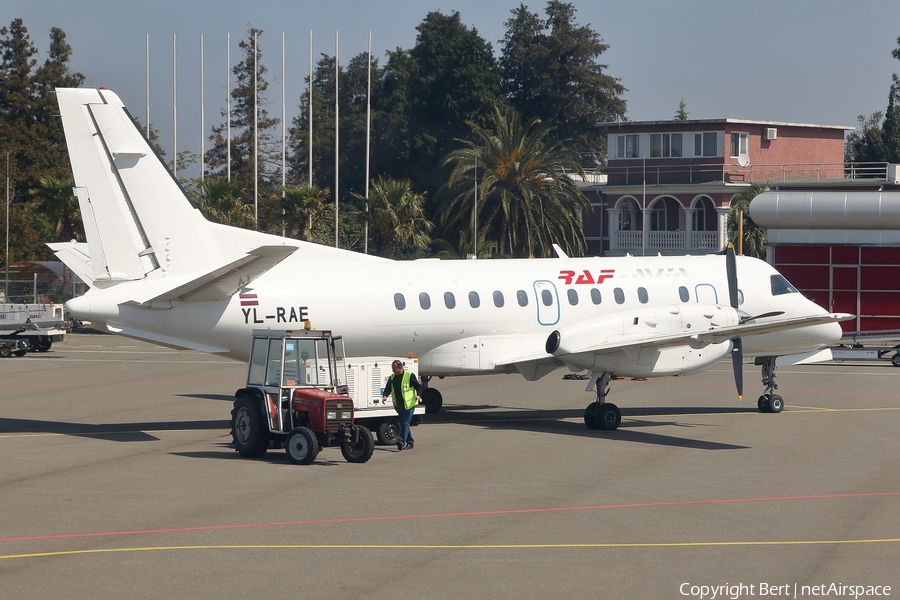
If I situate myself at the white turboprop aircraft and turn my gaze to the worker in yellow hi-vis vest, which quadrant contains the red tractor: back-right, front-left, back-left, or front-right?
front-right

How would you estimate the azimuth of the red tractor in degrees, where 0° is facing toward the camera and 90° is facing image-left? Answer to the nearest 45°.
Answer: approximately 315°

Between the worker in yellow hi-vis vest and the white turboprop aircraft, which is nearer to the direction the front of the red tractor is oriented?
the worker in yellow hi-vis vest

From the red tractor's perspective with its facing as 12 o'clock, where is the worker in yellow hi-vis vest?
The worker in yellow hi-vis vest is roughly at 10 o'clock from the red tractor.
